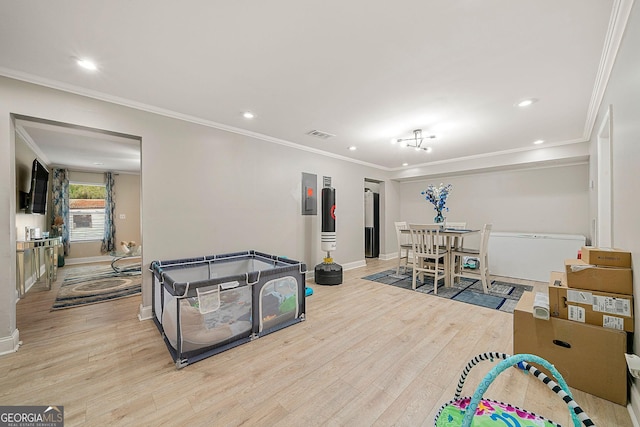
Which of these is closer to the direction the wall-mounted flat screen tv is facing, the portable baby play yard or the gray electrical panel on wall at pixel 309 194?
the gray electrical panel on wall

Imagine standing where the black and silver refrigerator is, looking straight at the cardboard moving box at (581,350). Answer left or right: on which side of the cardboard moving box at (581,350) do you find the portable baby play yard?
right

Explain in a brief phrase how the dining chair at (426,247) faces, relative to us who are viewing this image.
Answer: facing away from the viewer and to the right of the viewer

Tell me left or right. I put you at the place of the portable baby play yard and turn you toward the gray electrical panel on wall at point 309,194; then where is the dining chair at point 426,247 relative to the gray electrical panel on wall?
right

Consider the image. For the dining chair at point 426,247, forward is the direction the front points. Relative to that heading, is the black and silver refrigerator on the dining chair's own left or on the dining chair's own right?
on the dining chair's own left

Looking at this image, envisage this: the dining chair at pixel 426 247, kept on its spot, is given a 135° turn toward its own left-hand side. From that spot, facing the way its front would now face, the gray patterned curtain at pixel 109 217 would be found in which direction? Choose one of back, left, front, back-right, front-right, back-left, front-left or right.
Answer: front

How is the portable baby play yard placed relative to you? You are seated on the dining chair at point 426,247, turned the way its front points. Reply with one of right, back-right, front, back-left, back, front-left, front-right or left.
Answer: back

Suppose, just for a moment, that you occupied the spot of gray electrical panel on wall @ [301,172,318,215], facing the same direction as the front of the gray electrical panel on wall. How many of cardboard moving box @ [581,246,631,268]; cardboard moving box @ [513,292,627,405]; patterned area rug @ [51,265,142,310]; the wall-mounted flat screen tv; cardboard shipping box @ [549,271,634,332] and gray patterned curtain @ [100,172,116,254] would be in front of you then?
3

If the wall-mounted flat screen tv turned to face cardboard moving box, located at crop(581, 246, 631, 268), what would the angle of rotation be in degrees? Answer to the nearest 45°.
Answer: approximately 90° to its right

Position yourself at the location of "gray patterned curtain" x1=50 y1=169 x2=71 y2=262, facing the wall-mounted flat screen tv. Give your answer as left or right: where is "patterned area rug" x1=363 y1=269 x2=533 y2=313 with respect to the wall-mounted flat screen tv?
left

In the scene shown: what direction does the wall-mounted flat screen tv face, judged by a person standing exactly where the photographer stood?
facing to the right of the viewer

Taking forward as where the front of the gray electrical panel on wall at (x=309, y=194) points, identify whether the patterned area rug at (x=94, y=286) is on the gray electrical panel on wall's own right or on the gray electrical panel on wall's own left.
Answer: on the gray electrical panel on wall's own right

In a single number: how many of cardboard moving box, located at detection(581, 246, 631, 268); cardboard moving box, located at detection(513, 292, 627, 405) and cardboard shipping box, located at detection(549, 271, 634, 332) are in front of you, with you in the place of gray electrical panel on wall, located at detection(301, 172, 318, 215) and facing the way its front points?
3
